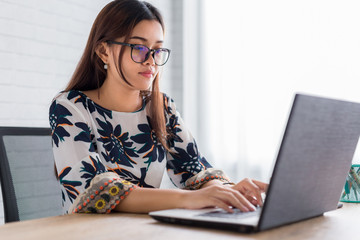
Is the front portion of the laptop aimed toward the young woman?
yes

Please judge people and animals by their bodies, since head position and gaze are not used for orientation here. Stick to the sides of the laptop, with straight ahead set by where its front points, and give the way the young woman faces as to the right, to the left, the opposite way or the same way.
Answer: the opposite way

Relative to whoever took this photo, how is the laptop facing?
facing away from the viewer and to the left of the viewer

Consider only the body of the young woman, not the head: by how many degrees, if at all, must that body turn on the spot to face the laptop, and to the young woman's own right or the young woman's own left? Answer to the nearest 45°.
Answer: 0° — they already face it

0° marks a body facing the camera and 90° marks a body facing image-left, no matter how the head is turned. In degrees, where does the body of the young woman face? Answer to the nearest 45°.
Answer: approximately 315°
